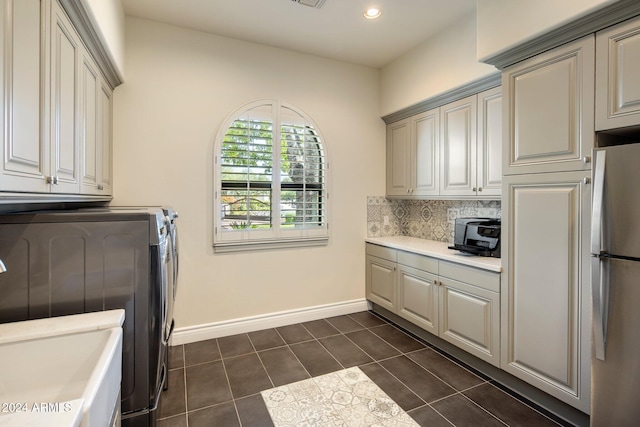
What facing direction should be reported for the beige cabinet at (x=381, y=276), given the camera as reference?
facing the viewer and to the left of the viewer

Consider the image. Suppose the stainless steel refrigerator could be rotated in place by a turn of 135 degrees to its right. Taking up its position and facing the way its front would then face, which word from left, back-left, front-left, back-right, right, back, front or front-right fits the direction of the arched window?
left

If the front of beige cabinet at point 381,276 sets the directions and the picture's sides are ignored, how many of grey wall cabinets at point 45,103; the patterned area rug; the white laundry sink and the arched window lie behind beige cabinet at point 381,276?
0

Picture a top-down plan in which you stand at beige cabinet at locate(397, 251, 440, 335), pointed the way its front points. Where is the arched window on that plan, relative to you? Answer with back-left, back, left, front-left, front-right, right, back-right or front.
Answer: front-right

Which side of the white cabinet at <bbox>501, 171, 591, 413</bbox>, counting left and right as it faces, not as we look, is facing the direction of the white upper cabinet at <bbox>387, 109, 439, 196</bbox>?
right

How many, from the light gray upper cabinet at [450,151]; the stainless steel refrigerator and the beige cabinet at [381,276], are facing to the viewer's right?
0

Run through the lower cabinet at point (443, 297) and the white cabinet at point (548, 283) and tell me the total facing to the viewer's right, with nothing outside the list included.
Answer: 0

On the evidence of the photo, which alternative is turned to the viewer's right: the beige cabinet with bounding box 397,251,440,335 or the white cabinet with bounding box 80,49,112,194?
the white cabinet with bounding box 80,49,112,194

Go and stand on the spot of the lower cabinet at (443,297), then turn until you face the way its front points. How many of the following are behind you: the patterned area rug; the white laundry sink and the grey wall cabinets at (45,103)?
0

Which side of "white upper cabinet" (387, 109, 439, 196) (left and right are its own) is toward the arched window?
front

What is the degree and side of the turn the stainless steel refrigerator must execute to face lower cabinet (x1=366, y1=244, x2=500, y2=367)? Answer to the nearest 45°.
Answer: approximately 90° to its right

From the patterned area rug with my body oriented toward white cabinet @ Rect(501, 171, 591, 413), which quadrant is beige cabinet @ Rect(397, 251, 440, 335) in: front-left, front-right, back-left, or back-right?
front-left

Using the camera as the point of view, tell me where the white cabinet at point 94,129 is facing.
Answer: facing to the right of the viewer

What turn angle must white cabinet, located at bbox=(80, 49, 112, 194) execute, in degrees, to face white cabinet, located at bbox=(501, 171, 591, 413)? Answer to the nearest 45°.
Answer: approximately 45° to its right

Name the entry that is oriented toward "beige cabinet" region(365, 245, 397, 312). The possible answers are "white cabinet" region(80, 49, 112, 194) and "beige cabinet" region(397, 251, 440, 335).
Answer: "white cabinet" region(80, 49, 112, 194)

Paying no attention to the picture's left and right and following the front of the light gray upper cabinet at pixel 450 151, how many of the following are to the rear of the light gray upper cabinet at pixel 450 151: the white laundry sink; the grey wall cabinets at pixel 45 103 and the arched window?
0

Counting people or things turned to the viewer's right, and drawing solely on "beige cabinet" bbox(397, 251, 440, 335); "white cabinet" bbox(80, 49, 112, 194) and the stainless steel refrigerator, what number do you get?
1

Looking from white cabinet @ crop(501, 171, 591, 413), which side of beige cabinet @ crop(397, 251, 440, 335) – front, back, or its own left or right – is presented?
left

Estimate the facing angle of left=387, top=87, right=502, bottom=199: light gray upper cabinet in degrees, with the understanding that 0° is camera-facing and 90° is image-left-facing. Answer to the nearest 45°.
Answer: approximately 45°

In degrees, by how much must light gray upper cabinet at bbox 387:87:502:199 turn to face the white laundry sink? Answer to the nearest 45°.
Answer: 0° — it already faces it
